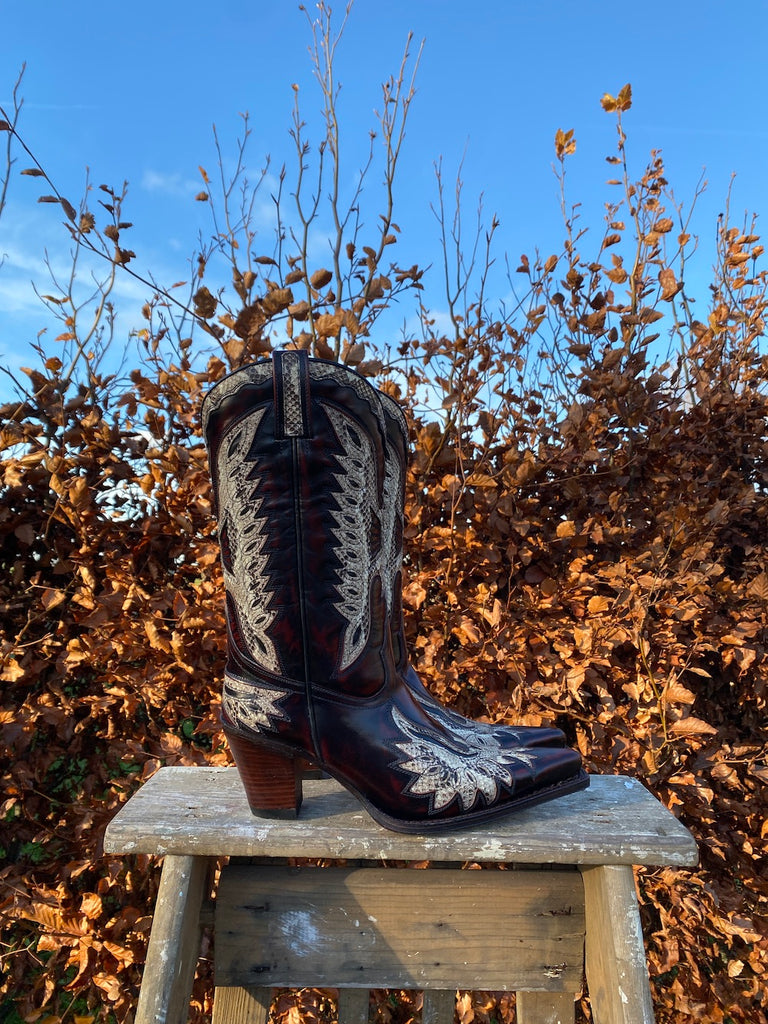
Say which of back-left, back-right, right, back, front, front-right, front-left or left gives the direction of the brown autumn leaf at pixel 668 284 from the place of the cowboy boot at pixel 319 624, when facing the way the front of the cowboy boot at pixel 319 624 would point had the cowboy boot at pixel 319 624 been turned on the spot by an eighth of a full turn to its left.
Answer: front

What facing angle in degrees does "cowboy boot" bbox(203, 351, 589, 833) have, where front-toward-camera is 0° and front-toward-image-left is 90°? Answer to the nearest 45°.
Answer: approximately 270°

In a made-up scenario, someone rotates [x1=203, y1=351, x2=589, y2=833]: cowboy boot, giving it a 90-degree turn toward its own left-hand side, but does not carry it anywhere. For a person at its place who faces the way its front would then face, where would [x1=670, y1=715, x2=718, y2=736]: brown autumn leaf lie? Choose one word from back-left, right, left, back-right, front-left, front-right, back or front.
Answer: front-right
